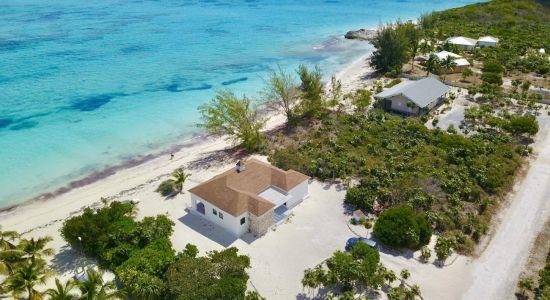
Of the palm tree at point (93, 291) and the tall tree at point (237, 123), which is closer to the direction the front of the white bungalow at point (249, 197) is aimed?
the palm tree

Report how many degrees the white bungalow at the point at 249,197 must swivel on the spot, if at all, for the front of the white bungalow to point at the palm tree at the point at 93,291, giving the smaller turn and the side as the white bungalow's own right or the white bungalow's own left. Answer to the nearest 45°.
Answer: approximately 90° to the white bungalow's own right

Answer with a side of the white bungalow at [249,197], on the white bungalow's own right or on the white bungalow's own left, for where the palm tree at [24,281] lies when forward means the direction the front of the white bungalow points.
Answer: on the white bungalow's own right

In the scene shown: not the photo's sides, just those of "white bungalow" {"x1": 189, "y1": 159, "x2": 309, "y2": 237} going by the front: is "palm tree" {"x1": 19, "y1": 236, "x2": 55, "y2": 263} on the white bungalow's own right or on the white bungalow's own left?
on the white bungalow's own right

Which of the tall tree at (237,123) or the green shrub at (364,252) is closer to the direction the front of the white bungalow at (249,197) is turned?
the green shrub

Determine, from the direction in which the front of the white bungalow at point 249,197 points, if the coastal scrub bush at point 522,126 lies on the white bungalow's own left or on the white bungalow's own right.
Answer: on the white bungalow's own left
